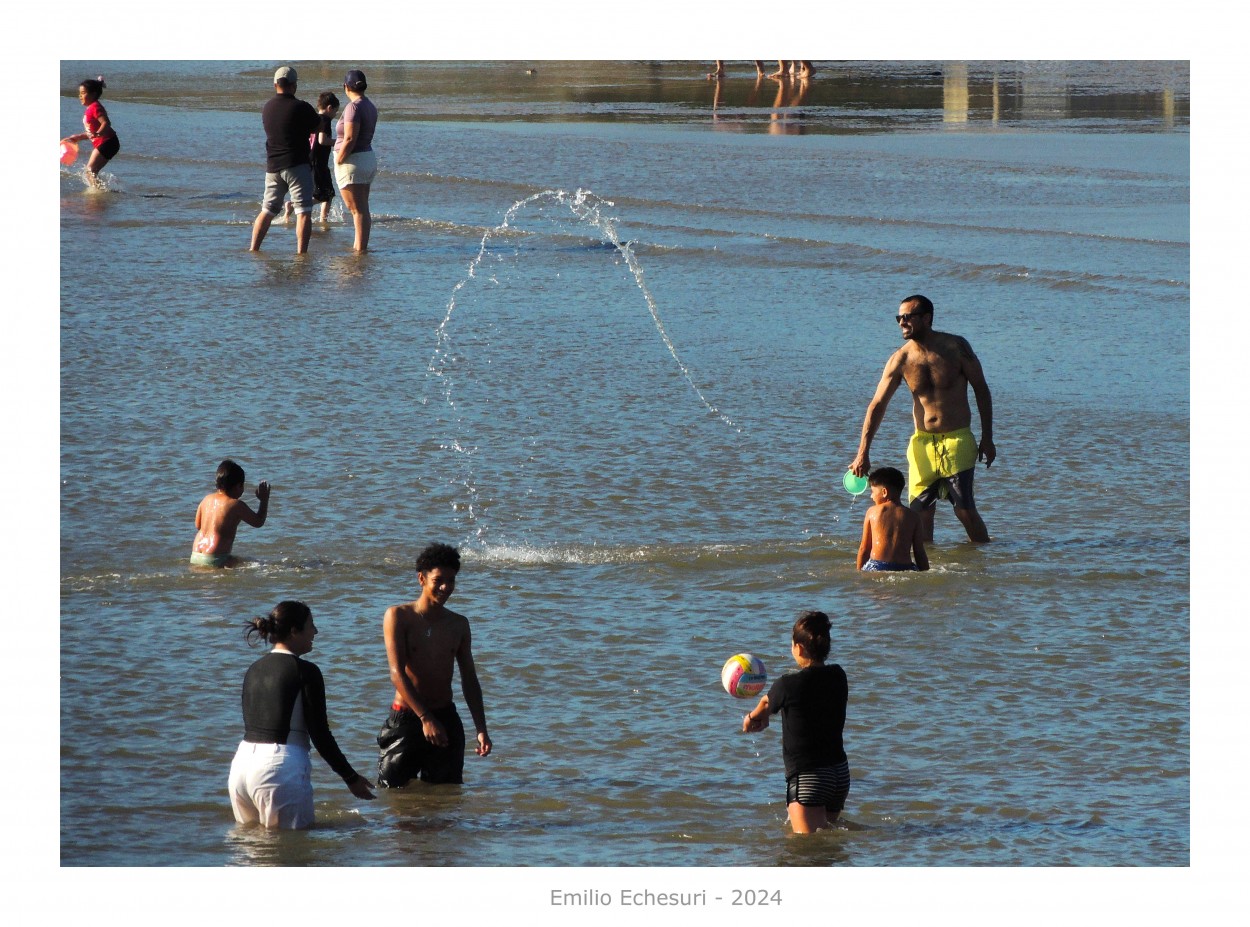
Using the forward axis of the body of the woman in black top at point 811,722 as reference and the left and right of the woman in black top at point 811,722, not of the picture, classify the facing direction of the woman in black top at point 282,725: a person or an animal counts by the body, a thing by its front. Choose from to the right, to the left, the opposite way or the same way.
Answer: to the right

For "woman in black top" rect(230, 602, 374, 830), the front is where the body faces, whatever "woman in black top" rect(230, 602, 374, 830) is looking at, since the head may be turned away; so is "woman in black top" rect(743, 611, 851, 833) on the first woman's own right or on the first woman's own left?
on the first woman's own right

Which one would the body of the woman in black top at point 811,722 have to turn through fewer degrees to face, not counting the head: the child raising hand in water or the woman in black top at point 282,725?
the child raising hand in water

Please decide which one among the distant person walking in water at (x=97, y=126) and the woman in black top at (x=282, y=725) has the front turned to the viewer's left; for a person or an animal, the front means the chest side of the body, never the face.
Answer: the distant person walking in water

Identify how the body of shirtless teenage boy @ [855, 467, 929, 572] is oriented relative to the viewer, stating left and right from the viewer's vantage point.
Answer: facing away from the viewer

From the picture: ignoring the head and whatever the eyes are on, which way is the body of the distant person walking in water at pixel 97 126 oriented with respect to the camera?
to the viewer's left

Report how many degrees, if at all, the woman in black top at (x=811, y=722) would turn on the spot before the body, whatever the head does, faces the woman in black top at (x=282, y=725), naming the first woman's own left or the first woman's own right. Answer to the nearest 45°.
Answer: approximately 45° to the first woman's own left

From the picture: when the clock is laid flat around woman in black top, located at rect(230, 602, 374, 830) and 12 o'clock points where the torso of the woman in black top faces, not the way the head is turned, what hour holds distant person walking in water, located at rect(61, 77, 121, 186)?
The distant person walking in water is roughly at 10 o'clock from the woman in black top.

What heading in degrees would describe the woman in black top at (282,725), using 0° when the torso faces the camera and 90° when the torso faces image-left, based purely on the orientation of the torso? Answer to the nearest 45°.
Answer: approximately 225°
